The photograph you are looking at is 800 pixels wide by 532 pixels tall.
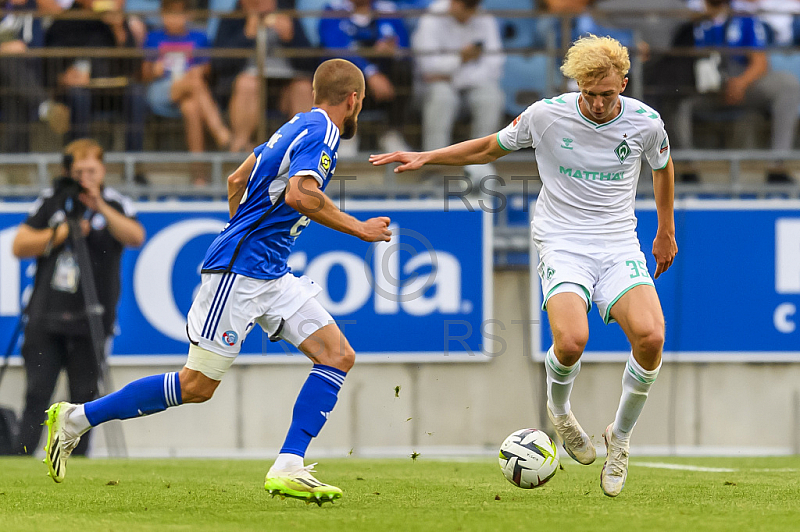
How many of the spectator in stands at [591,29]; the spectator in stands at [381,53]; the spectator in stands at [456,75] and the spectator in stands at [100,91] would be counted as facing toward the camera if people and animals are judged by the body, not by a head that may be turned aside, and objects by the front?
4

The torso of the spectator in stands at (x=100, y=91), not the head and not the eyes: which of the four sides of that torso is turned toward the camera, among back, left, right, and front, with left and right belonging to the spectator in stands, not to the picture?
front

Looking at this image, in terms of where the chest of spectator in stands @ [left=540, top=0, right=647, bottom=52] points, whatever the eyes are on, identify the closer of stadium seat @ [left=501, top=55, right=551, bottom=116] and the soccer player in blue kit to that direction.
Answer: the soccer player in blue kit

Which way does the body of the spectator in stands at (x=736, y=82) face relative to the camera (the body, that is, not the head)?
toward the camera

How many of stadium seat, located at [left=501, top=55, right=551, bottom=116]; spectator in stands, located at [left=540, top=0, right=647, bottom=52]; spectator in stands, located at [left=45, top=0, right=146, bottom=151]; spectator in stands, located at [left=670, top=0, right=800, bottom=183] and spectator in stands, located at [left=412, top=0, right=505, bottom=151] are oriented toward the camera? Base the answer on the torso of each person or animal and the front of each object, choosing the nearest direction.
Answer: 5

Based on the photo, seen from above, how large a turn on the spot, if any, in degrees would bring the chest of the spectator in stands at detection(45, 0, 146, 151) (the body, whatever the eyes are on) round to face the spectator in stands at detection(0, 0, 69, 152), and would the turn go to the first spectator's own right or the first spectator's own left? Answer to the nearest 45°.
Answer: approximately 90° to the first spectator's own right

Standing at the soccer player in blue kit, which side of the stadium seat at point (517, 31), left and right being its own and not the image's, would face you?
front

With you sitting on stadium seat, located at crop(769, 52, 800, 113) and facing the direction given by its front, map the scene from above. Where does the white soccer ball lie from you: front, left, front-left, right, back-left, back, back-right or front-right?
front

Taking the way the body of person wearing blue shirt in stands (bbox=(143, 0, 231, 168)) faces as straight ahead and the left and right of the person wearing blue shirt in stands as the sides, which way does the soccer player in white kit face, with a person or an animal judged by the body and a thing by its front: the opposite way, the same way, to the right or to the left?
the same way

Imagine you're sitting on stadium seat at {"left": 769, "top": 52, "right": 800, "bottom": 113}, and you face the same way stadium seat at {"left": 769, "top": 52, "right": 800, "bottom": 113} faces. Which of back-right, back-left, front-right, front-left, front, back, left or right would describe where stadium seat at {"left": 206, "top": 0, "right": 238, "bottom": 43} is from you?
right

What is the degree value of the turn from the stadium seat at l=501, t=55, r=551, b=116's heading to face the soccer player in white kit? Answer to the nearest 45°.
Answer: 0° — it already faces them

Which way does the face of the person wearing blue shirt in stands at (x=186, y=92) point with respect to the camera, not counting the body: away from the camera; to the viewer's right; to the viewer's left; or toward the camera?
toward the camera

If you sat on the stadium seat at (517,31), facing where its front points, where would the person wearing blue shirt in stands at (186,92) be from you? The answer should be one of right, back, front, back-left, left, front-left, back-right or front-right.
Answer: right

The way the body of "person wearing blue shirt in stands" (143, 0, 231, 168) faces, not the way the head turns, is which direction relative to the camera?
toward the camera

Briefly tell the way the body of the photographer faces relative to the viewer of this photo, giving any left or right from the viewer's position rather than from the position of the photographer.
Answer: facing the viewer

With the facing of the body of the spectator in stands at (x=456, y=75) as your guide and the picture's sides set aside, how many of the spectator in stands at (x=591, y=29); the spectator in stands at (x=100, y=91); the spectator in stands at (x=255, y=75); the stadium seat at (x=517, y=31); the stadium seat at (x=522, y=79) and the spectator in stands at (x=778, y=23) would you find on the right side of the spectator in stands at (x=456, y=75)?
2

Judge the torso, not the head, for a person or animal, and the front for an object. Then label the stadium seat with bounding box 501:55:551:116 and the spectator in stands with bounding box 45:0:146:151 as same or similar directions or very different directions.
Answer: same or similar directions
